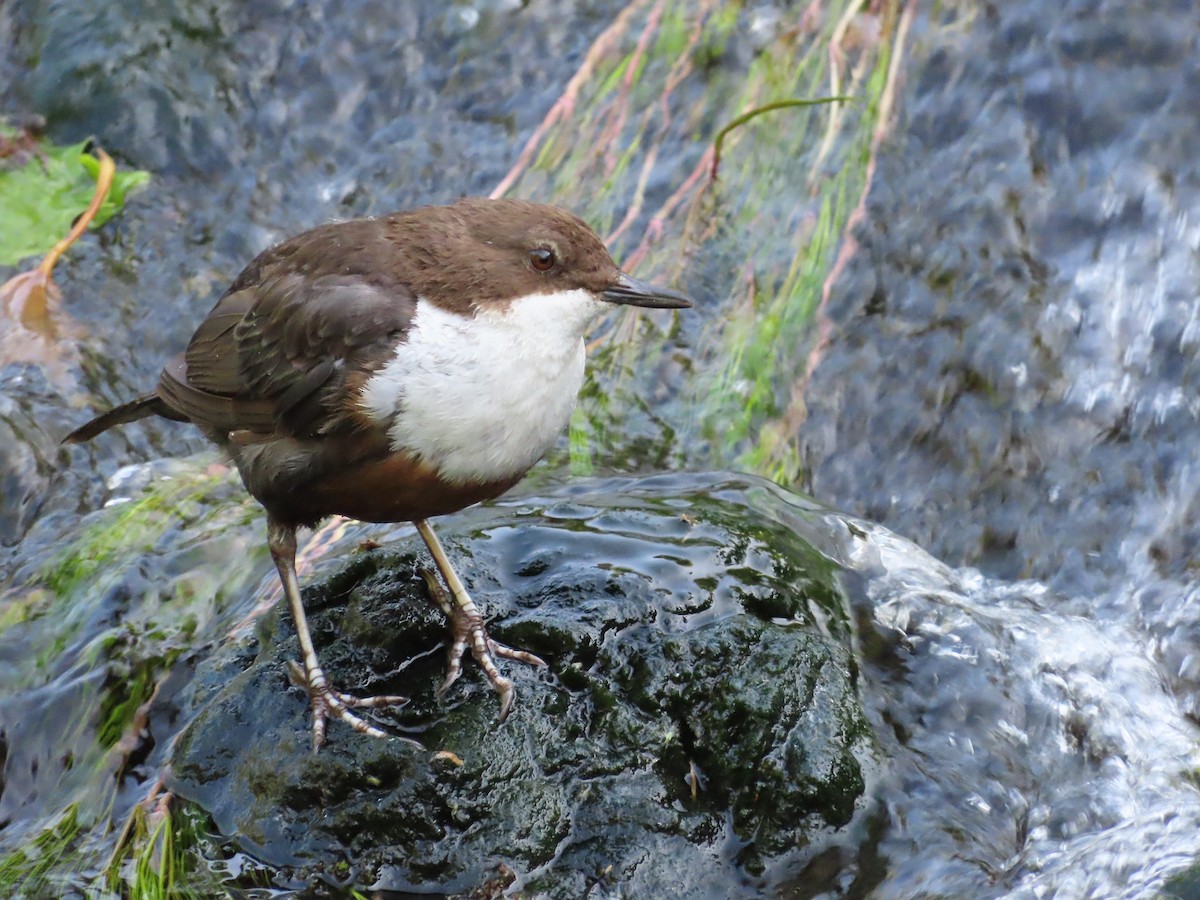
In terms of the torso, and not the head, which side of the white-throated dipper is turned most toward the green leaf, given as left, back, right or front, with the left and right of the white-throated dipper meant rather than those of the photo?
back

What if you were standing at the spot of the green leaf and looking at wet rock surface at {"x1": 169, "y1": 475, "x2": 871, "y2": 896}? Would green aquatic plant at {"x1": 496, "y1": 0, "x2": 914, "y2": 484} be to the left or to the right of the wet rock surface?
left

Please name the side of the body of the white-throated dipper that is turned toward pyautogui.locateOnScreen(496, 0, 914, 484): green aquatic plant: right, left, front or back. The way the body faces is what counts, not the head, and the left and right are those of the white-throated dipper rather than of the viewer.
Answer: left

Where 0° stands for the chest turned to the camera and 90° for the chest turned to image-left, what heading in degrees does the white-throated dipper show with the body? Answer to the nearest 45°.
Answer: approximately 315°
